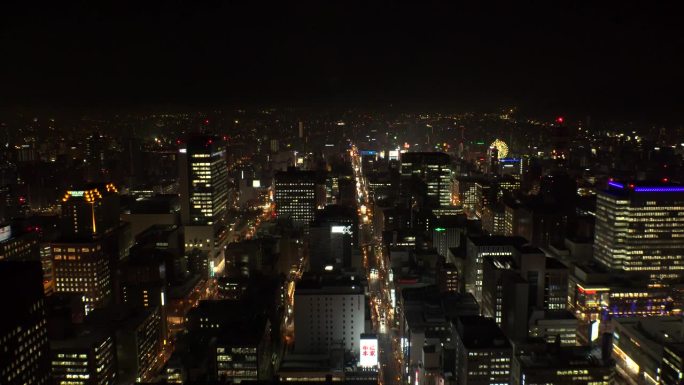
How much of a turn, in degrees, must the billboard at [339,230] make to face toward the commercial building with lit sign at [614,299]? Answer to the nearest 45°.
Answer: approximately 45° to its left

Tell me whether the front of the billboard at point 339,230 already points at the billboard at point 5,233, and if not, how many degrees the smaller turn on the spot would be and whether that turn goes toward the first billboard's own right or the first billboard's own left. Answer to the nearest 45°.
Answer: approximately 45° to the first billboard's own right

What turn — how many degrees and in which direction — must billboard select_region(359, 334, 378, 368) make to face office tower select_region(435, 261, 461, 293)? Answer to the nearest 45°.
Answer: approximately 135° to its left

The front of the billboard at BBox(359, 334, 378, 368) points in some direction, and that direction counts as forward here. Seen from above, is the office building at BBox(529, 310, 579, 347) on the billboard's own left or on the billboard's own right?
on the billboard's own left

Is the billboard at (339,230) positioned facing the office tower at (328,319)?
yes

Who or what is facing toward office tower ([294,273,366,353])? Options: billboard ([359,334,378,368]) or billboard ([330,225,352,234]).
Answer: billboard ([330,225,352,234])

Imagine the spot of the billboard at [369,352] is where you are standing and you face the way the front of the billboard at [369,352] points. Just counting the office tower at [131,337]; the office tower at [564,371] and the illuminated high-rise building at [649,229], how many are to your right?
1

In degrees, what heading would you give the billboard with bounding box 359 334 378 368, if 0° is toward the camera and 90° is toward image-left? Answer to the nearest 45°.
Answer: approximately 0°

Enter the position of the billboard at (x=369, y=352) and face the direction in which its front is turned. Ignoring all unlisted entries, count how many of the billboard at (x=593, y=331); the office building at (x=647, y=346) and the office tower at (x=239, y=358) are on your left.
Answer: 2

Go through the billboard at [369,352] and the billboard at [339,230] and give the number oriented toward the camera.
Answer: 2

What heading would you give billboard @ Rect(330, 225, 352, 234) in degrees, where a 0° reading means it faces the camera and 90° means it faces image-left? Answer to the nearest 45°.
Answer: approximately 0°

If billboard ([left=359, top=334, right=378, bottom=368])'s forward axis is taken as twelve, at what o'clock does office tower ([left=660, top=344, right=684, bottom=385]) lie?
The office tower is roughly at 10 o'clock from the billboard.
